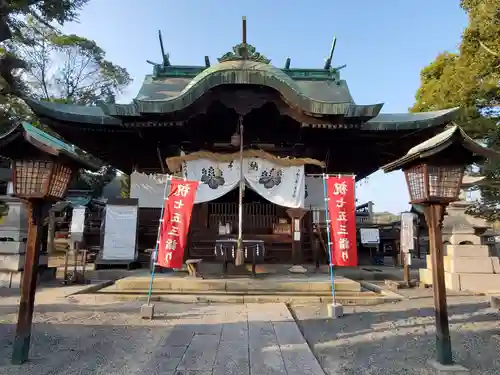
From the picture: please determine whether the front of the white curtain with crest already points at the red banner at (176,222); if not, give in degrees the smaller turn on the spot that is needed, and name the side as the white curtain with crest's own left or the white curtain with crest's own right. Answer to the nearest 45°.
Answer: approximately 45° to the white curtain with crest's own right

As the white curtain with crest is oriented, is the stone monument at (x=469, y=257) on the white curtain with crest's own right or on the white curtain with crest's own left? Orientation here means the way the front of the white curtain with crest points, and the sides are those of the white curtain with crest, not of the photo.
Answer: on the white curtain with crest's own left

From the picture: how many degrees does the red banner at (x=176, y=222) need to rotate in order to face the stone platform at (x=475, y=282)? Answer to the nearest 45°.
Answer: approximately 90° to its left

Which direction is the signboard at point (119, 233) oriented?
toward the camera

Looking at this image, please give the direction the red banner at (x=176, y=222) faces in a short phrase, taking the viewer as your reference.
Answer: facing the viewer

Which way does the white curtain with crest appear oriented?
toward the camera

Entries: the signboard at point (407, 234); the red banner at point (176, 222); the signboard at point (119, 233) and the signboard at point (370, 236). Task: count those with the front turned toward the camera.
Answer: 4
